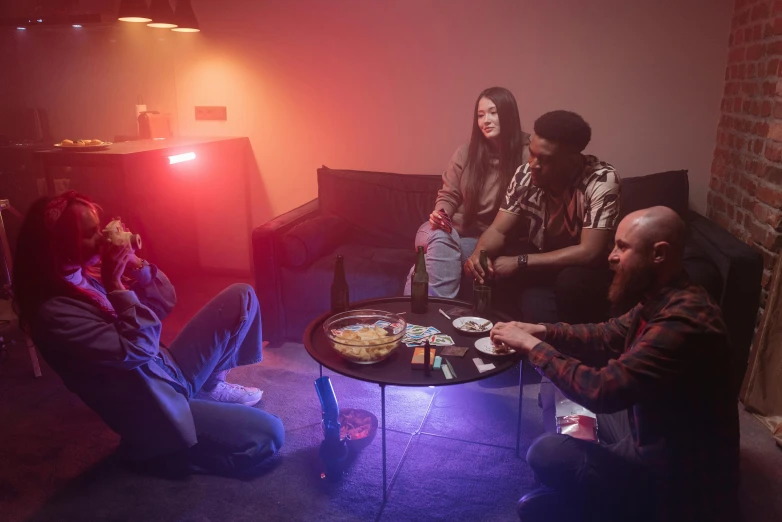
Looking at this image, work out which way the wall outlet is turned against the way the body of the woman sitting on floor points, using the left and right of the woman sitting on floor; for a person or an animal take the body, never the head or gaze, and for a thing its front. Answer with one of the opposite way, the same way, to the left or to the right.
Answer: to the right

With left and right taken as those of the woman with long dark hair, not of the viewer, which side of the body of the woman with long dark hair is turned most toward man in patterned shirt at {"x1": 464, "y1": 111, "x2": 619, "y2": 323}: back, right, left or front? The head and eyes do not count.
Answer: left

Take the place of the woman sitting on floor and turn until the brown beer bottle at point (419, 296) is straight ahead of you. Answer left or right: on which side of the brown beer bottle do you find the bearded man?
right

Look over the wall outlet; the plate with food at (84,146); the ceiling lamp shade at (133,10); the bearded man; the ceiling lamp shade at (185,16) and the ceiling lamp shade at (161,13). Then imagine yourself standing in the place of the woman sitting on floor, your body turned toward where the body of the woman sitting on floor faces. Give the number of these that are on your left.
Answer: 5

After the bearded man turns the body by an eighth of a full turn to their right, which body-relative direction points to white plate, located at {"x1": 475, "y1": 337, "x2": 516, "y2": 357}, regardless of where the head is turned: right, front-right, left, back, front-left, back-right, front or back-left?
front

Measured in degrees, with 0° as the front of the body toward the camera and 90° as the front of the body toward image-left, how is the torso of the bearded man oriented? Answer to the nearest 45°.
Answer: approximately 90°

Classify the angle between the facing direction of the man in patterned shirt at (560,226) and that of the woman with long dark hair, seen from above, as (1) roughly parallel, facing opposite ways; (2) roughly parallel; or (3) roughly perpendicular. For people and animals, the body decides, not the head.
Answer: roughly parallel

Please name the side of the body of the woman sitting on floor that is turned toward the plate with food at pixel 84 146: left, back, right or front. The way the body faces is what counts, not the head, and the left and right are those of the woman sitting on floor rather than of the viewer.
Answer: left

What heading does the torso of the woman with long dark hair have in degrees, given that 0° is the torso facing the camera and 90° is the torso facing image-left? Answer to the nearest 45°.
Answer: approximately 45°

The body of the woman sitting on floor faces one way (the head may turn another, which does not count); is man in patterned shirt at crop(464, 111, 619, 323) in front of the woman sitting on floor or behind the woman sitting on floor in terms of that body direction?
in front

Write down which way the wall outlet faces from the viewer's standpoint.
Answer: facing the viewer

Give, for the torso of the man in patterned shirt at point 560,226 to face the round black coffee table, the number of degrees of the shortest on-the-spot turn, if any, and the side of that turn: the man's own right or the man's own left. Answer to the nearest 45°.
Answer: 0° — they already face it

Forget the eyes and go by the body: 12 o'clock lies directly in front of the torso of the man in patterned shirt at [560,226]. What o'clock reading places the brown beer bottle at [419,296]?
The brown beer bottle is roughly at 12 o'clock from the man in patterned shirt.

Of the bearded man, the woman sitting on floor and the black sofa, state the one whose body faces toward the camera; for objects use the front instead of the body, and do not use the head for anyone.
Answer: the black sofa

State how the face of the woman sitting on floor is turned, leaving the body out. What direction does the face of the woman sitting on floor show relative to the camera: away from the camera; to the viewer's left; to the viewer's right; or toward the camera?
to the viewer's right

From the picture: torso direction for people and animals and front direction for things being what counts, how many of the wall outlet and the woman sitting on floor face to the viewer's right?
1

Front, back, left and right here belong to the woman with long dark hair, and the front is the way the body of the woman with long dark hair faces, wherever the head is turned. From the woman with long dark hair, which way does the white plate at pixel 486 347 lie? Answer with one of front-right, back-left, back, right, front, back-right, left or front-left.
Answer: front-left

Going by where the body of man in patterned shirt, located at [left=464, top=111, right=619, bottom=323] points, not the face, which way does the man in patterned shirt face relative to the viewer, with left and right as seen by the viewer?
facing the viewer and to the left of the viewer

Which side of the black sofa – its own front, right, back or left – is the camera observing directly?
front
